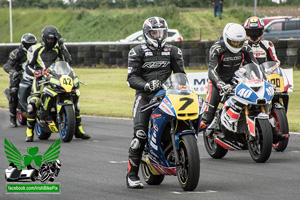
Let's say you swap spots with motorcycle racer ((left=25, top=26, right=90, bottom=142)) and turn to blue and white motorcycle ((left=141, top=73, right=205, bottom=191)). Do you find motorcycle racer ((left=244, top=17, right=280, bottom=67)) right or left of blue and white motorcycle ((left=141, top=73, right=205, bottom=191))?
left

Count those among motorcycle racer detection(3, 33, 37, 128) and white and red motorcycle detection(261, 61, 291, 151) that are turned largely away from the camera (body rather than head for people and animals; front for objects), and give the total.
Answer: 0

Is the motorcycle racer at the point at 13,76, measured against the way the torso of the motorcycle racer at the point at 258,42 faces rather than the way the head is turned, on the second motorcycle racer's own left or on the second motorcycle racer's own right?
on the second motorcycle racer's own right

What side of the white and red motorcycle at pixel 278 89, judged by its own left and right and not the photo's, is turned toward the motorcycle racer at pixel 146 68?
right

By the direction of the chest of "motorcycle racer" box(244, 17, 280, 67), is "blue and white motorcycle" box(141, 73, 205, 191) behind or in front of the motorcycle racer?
in front

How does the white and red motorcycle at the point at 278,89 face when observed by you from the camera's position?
facing the viewer and to the right of the viewer

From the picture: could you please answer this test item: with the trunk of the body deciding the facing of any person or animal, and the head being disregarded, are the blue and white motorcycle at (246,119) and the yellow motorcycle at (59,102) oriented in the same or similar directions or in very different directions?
same or similar directions

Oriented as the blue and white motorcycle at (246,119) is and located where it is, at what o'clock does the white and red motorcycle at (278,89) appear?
The white and red motorcycle is roughly at 8 o'clock from the blue and white motorcycle.

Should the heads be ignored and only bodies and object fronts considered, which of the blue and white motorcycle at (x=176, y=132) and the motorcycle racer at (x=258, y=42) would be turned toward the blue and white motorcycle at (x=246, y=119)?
the motorcycle racer

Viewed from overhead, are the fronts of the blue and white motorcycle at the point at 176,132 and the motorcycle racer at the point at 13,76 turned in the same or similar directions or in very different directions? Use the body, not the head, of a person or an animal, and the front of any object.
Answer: same or similar directions

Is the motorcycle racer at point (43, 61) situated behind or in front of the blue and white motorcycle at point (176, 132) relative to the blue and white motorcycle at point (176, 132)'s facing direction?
behind

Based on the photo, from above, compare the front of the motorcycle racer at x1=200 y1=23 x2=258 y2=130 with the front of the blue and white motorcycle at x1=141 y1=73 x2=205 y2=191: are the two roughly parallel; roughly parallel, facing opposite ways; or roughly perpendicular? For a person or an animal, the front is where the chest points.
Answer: roughly parallel

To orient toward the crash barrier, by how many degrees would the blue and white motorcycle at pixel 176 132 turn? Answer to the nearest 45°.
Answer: approximately 135° to its left

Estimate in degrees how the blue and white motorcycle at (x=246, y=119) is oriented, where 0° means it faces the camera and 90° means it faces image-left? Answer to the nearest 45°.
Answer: approximately 315°

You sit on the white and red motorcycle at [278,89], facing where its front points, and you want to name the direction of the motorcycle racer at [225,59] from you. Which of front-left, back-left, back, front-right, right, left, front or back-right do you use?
right
